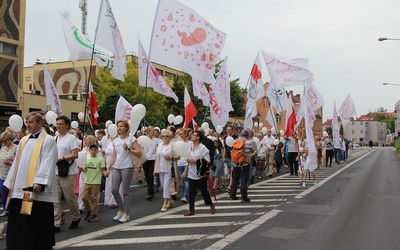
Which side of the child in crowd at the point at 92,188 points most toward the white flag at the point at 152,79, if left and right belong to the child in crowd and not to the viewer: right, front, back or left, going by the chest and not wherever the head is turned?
back

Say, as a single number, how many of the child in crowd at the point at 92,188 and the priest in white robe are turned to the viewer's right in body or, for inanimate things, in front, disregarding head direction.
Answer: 0

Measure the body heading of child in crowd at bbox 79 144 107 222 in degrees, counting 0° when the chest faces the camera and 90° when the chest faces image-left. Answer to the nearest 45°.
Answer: approximately 0°

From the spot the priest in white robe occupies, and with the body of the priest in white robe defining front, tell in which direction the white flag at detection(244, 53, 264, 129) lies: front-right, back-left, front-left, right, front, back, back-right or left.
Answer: back

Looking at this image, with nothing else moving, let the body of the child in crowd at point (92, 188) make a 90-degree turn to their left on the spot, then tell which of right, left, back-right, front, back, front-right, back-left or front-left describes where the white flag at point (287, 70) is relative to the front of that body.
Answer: front-left

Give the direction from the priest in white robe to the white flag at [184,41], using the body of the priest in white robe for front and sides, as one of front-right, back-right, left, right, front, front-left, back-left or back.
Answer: back

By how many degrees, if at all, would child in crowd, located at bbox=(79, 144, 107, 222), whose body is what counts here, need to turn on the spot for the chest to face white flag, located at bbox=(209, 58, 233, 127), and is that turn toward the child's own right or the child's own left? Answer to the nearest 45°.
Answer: approximately 135° to the child's own left

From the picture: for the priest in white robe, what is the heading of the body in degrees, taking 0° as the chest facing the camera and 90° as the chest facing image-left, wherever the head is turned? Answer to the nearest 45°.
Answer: approximately 45°

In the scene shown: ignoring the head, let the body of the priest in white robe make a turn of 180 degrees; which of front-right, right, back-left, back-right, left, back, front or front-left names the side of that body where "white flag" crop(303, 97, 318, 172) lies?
front

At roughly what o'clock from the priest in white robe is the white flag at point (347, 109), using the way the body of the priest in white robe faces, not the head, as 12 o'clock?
The white flag is roughly at 6 o'clock from the priest in white robe.

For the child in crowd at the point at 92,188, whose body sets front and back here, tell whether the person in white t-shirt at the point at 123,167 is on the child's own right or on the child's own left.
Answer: on the child's own left

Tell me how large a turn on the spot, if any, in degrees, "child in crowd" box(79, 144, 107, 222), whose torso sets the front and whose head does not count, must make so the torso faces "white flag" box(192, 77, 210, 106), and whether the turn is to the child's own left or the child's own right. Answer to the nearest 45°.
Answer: approximately 135° to the child's own left
